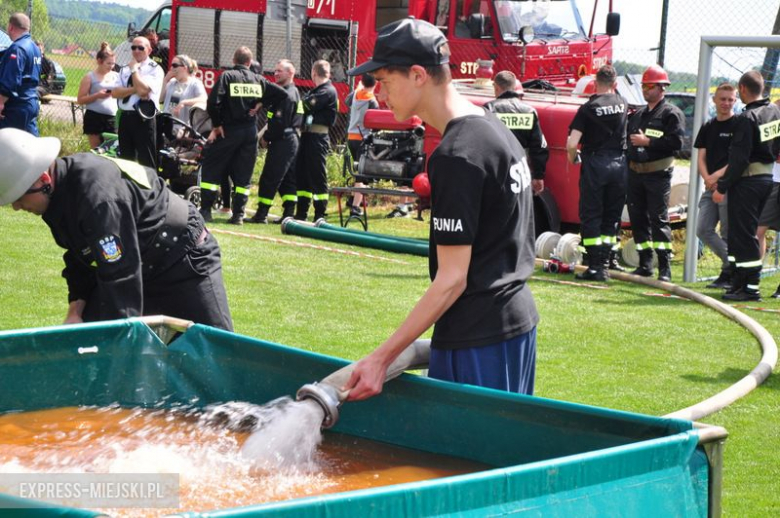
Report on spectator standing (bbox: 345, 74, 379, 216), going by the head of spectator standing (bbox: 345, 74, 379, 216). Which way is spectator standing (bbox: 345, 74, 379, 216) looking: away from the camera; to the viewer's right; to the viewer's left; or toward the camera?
away from the camera

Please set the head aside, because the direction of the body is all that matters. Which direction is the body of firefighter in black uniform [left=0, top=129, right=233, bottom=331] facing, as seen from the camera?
to the viewer's left

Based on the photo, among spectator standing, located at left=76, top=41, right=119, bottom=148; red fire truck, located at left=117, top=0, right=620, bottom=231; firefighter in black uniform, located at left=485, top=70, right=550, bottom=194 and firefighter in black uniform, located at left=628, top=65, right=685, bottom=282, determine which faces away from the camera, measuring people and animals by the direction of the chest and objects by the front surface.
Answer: firefighter in black uniform, located at left=485, top=70, right=550, bottom=194

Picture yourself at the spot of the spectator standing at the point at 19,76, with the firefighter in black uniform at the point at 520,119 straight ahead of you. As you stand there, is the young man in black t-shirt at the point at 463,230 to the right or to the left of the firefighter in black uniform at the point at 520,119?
right

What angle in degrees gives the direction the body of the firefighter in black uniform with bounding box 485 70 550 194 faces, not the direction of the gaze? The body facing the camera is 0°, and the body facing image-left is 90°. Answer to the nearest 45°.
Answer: approximately 180°

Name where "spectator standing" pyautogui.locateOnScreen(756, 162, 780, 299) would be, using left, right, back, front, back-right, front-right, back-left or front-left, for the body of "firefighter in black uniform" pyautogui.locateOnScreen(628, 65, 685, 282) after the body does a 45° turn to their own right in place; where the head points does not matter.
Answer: back

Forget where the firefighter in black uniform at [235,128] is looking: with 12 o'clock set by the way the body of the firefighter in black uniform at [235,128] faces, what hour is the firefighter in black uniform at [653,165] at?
the firefighter in black uniform at [653,165] is roughly at 4 o'clock from the firefighter in black uniform at [235,128].

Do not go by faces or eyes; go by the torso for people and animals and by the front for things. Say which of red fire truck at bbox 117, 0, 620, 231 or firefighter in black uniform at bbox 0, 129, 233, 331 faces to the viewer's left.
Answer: the firefighter in black uniform

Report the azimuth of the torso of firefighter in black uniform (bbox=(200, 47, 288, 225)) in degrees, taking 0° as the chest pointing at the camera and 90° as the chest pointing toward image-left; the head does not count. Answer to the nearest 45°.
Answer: approximately 180°

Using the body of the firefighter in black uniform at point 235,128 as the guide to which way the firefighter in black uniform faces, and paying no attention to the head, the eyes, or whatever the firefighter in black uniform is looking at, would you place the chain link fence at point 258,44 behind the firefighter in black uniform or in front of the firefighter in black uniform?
in front

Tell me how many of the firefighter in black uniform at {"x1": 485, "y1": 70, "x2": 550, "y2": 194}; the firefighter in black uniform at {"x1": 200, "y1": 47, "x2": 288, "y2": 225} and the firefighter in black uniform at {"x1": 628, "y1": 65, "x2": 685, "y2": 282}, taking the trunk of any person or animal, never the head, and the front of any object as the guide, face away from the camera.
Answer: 2

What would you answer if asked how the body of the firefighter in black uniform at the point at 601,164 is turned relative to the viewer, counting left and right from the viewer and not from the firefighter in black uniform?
facing away from the viewer and to the left of the viewer

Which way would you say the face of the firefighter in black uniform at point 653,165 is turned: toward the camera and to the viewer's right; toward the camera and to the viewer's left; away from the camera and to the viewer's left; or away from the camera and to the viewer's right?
toward the camera and to the viewer's left

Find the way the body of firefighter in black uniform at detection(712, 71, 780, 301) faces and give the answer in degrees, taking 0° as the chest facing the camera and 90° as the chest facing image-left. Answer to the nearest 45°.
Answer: approximately 135°
